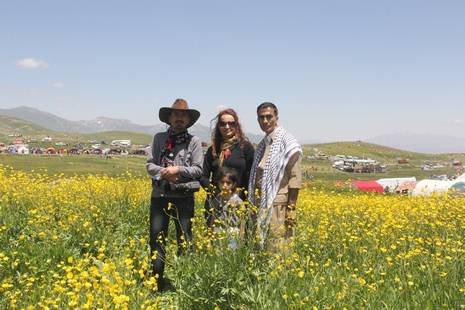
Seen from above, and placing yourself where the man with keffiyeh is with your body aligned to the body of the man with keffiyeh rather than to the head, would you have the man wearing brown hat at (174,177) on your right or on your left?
on your right

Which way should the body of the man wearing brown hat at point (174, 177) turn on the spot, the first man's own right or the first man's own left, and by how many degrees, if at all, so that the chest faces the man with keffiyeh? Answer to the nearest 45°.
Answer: approximately 45° to the first man's own left

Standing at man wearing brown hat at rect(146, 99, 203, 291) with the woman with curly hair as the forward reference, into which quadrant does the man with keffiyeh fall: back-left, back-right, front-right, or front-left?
front-right

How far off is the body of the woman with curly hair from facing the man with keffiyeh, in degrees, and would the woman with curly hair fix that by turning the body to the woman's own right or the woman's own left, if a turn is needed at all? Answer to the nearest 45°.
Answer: approximately 45° to the woman's own left

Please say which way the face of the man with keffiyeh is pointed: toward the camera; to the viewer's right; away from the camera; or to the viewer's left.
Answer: toward the camera

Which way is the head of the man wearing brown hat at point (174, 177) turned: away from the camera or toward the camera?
toward the camera

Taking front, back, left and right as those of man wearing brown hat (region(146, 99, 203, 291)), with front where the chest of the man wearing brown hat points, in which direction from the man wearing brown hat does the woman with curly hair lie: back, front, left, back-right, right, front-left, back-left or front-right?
left

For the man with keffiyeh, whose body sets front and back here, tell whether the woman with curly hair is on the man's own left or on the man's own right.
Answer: on the man's own right

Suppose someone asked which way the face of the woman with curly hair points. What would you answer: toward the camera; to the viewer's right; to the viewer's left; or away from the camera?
toward the camera

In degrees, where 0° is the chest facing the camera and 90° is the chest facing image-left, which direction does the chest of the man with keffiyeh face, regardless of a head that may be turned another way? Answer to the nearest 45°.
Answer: approximately 45°

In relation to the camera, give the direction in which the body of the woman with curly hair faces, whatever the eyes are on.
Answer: toward the camera

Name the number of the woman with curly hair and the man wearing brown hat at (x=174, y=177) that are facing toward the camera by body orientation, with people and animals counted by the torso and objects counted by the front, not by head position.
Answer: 2
